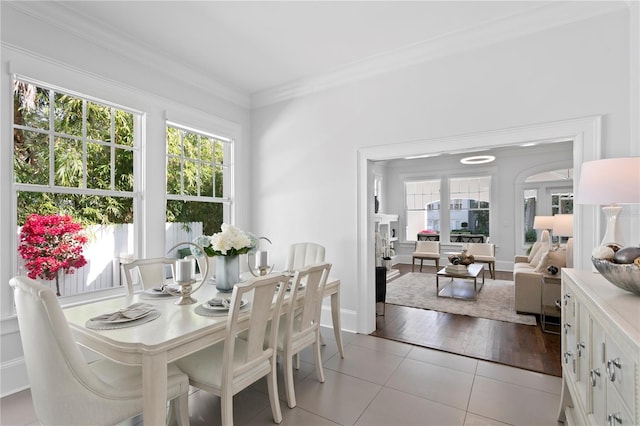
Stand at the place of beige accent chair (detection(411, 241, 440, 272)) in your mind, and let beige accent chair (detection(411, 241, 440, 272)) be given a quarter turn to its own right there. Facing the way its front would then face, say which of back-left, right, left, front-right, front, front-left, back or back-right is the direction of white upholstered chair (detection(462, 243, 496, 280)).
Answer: back

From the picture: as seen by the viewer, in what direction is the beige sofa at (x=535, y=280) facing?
to the viewer's left

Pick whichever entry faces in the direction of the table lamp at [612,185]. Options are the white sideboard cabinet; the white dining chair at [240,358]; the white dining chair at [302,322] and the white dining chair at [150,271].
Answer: the white dining chair at [150,271]

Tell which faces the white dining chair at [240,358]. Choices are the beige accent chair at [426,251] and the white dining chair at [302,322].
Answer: the beige accent chair at [426,251]

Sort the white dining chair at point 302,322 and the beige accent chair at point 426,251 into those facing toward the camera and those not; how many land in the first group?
1

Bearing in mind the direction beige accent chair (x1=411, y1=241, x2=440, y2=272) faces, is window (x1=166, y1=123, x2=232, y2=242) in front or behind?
in front

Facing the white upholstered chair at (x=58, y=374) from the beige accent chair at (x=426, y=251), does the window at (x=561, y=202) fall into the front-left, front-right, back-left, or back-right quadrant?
back-left

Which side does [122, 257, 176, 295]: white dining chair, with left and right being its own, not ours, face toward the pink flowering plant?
back

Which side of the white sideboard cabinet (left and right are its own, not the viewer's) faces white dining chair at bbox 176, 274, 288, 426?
front

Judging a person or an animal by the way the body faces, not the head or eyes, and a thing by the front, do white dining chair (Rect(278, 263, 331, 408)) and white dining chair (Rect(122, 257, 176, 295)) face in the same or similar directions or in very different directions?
very different directions

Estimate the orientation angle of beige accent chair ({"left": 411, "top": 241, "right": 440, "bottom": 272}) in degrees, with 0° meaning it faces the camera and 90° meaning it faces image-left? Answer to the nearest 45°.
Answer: approximately 0°

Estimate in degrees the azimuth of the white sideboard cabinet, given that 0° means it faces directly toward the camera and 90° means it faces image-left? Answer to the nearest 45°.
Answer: approximately 45°
